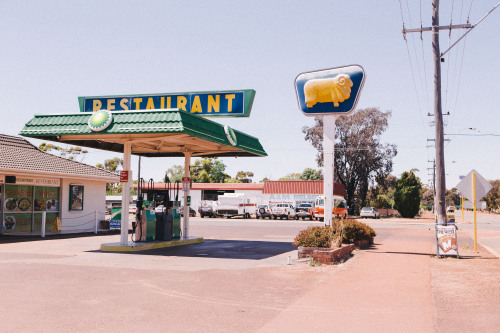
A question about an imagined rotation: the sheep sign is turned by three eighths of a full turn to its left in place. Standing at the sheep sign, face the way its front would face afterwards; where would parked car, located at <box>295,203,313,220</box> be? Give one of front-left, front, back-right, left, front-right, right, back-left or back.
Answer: front-left

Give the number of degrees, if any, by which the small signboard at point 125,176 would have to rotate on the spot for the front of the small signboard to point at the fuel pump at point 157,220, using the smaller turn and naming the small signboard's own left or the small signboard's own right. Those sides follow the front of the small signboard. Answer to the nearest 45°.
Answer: approximately 135° to the small signboard's own left

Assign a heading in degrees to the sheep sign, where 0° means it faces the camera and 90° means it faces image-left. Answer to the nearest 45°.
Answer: approximately 0°

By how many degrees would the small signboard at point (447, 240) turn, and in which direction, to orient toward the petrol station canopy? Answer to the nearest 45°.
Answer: approximately 90° to its right

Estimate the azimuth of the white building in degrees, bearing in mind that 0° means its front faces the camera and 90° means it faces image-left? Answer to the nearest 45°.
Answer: approximately 315°

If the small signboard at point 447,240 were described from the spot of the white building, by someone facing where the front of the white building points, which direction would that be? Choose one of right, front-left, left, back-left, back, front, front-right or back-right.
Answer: front

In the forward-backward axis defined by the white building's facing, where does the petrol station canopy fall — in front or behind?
in front

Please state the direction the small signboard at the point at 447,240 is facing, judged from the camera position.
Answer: facing the viewer
